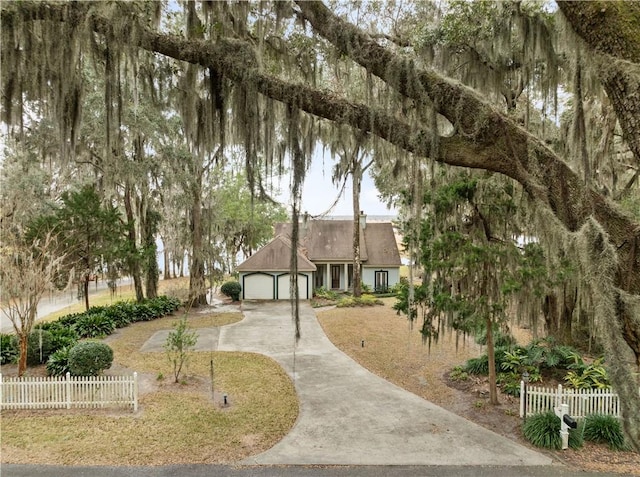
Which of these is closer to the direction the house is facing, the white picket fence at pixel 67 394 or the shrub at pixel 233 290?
the white picket fence

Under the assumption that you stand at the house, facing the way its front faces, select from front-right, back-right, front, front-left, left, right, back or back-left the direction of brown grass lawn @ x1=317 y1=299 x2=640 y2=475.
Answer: front

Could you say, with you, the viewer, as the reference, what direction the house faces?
facing the viewer

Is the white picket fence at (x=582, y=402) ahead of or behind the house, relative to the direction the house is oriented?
ahead

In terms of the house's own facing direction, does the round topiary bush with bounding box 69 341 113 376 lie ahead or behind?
ahead

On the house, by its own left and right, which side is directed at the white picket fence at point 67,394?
front

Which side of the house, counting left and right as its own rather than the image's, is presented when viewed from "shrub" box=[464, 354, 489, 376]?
front
